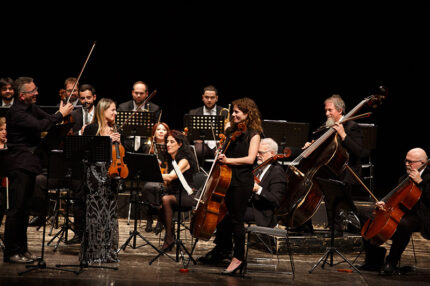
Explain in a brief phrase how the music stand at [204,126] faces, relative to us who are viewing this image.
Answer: facing away from the viewer

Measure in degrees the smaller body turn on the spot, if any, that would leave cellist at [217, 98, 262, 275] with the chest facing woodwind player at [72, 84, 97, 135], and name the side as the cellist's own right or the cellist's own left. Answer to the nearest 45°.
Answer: approximately 45° to the cellist's own right

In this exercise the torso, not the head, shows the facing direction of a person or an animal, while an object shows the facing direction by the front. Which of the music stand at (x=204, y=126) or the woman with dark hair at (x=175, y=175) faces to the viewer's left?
the woman with dark hair

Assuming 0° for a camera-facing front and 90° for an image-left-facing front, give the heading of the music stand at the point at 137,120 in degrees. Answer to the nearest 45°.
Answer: approximately 180°

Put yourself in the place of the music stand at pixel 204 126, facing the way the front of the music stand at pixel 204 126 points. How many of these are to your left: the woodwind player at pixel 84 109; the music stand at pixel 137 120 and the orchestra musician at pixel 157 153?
3

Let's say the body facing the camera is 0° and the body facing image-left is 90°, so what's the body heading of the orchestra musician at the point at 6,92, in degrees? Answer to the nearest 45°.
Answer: approximately 315°

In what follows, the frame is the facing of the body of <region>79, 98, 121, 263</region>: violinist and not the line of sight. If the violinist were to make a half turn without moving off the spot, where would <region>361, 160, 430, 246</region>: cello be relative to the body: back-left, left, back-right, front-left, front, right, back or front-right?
back-right

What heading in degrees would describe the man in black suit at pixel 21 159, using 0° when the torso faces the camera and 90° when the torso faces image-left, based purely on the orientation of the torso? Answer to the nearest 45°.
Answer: approximately 270°

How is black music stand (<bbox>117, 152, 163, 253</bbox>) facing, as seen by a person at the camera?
facing away from the viewer and to the right of the viewer

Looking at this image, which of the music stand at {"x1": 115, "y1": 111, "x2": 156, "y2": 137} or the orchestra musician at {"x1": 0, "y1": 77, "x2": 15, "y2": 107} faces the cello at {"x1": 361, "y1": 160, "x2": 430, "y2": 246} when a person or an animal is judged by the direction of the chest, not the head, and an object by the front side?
the orchestra musician

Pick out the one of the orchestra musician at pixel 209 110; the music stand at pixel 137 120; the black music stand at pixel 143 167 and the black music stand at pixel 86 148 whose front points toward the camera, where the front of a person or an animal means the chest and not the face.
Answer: the orchestra musician

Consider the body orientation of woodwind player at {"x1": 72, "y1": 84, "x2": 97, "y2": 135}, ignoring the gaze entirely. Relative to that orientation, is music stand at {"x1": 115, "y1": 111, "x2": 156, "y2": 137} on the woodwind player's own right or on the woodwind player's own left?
on the woodwind player's own left

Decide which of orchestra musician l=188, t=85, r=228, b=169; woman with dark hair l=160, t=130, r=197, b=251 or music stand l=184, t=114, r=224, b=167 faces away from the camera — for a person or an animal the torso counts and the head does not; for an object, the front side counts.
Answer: the music stand
